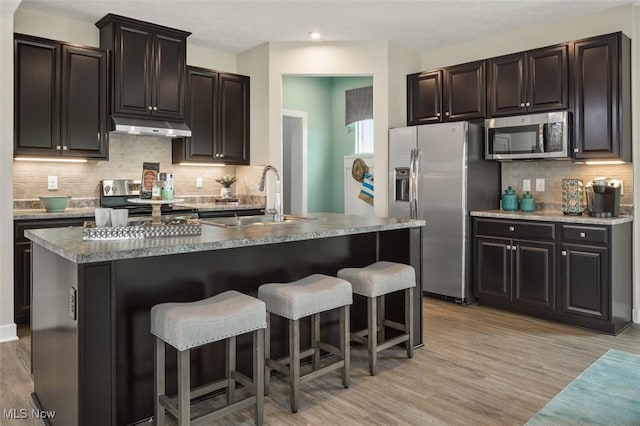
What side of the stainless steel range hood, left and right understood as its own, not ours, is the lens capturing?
front

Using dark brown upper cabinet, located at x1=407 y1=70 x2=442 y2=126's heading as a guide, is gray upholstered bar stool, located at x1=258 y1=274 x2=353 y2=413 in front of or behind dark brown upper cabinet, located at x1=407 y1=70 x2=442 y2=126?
in front

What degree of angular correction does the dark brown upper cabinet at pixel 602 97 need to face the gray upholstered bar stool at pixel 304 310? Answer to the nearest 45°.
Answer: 0° — it already faces it

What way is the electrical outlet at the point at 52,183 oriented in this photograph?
toward the camera

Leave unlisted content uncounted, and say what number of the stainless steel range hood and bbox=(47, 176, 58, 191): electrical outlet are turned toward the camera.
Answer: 2

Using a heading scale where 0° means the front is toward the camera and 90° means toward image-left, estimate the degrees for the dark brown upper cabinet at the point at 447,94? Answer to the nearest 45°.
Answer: approximately 45°

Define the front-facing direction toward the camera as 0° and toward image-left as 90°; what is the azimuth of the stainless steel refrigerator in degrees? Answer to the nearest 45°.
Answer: approximately 45°

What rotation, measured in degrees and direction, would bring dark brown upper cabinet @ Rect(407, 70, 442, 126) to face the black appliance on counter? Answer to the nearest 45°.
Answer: approximately 90° to its left

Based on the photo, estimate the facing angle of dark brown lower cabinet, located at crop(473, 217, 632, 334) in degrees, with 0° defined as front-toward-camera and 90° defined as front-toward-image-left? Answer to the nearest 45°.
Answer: approximately 45°
